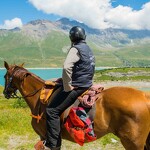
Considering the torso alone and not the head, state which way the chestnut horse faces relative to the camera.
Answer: to the viewer's left

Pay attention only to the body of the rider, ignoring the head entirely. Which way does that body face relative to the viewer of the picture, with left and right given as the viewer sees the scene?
facing away from the viewer and to the left of the viewer
